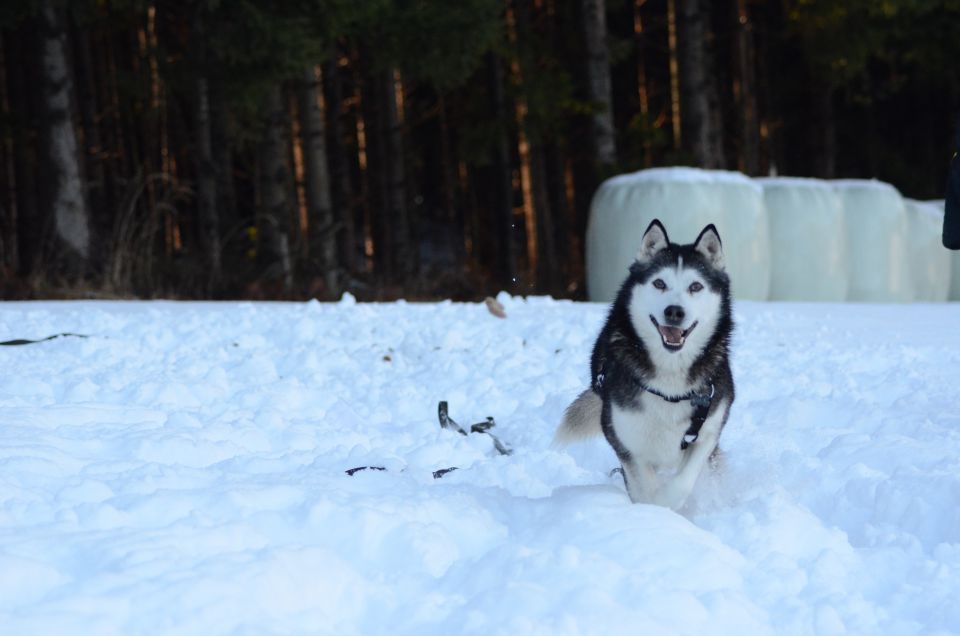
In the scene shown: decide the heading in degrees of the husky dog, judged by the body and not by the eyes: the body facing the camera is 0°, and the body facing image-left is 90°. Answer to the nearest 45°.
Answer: approximately 0°

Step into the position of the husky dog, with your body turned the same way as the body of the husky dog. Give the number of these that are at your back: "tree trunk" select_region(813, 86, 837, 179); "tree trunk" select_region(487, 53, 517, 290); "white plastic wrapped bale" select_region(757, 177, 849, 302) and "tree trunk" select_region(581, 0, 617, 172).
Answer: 4

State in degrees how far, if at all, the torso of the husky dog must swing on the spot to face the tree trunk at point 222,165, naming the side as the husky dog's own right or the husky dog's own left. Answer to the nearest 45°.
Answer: approximately 135° to the husky dog's own right

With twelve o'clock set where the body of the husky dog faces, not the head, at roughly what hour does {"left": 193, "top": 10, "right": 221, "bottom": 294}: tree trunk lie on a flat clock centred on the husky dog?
The tree trunk is roughly at 5 o'clock from the husky dog.

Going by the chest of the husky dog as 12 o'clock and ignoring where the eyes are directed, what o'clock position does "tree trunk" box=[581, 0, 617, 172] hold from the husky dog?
The tree trunk is roughly at 6 o'clock from the husky dog.

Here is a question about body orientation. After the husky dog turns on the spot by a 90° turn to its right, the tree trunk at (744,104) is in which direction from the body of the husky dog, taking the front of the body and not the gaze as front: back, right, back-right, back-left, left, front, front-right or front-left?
right

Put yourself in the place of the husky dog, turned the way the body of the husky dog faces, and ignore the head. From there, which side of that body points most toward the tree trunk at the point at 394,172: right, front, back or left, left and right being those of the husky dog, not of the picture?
back

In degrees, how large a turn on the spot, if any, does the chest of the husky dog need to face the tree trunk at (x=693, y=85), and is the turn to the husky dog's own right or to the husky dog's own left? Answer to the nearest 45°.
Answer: approximately 180°

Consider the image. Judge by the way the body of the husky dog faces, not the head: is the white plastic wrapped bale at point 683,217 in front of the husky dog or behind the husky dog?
behind

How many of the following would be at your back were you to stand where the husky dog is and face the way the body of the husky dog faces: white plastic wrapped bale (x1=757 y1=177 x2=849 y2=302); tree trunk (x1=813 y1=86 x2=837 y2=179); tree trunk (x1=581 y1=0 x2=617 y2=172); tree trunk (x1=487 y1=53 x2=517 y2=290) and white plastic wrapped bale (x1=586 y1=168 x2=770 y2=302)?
5

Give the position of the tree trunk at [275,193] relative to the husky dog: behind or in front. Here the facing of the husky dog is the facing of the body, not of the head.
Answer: behind

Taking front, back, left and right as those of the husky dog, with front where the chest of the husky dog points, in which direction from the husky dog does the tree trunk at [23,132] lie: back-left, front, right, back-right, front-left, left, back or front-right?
back-right

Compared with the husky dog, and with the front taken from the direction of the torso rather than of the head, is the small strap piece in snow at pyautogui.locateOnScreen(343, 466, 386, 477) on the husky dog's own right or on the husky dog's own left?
on the husky dog's own right

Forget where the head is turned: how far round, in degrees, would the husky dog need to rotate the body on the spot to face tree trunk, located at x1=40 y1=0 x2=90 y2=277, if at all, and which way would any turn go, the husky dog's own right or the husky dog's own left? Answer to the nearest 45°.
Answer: approximately 135° to the husky dog's own right

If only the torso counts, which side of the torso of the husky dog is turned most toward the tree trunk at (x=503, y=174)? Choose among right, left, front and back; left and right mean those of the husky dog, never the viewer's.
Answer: back
